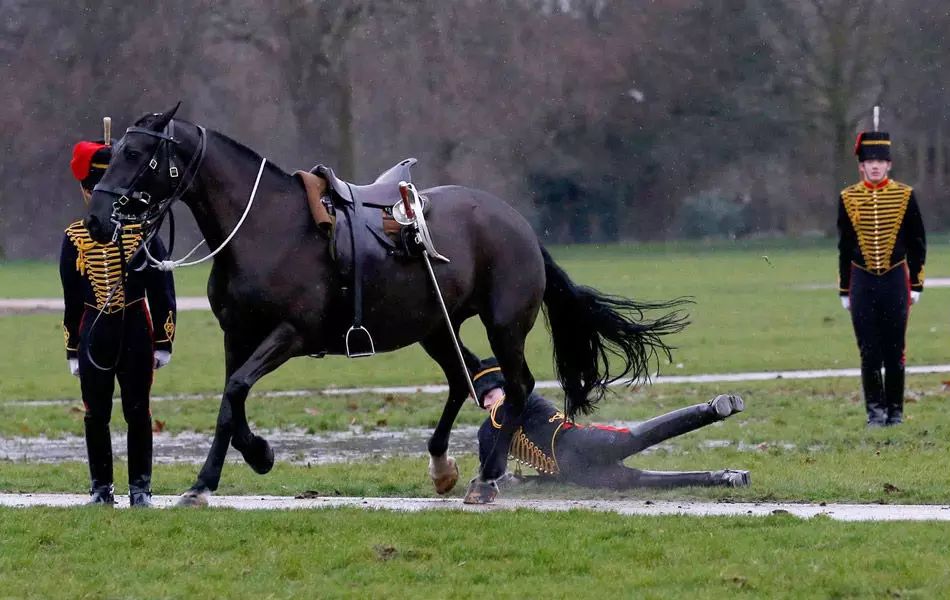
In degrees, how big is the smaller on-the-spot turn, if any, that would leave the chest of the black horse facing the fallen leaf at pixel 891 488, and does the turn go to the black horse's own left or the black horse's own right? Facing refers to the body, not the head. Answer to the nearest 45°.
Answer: approximately 180°

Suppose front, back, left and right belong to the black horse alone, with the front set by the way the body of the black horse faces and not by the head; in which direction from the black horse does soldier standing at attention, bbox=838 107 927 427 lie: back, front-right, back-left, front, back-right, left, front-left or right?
back-right

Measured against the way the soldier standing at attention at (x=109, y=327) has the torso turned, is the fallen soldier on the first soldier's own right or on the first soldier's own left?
on the first soldier's own left

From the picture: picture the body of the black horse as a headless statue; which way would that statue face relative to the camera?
to the viewer's left

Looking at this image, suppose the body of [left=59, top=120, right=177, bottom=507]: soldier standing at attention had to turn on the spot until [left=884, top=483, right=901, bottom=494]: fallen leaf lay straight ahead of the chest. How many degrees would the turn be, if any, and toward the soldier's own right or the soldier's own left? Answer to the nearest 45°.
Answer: approximately 90° to the soldier's own left

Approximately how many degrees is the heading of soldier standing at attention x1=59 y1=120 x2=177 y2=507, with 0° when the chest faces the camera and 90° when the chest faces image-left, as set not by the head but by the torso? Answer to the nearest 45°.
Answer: approximately 0°

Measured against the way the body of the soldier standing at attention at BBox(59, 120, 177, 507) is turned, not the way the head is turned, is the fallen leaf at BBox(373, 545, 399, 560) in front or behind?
in front

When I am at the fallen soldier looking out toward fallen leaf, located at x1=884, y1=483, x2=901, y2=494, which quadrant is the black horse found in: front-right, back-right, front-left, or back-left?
back-right

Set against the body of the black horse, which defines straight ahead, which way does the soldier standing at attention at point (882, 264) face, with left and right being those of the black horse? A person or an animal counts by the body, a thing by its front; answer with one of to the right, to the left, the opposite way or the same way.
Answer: to the left

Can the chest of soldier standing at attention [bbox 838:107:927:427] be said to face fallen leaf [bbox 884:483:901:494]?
yes

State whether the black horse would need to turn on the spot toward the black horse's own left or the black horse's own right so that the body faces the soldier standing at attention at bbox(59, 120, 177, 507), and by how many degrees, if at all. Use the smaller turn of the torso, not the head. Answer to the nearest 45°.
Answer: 0° — it already faces them

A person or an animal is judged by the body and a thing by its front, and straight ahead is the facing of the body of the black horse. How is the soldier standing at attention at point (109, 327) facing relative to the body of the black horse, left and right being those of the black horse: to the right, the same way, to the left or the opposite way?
to the left

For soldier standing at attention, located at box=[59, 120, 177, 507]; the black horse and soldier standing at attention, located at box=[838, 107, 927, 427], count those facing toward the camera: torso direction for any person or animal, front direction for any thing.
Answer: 2
